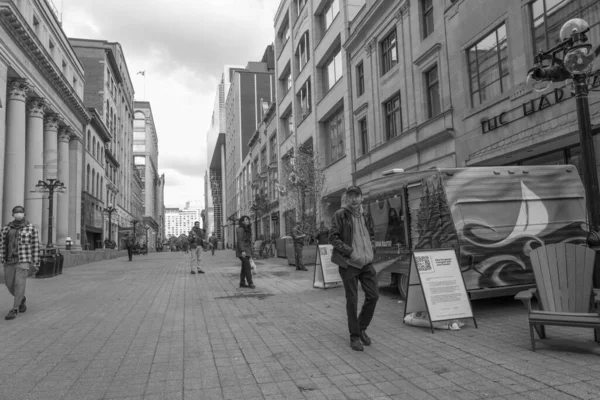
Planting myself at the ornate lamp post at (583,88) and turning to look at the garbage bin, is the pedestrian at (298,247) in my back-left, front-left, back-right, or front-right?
front-right

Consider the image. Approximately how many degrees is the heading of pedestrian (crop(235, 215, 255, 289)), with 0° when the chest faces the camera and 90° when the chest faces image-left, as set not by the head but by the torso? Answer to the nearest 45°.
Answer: approximately 315°

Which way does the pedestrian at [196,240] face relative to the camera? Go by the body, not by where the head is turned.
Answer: toward the camera

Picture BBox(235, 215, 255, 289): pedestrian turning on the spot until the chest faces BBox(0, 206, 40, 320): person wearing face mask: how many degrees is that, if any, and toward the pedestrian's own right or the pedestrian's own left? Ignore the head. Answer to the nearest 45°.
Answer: approximately 90° to the pedestrian's own right

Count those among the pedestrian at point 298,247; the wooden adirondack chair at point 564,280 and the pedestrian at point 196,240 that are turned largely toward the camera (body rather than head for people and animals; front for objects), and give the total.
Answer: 2

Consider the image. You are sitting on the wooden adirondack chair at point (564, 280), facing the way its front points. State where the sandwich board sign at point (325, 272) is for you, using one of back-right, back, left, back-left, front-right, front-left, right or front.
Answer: back-right

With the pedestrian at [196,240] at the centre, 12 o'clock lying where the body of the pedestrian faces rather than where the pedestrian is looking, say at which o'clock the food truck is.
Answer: The food truck is roughly at 11 o'clock from the pedestrian.

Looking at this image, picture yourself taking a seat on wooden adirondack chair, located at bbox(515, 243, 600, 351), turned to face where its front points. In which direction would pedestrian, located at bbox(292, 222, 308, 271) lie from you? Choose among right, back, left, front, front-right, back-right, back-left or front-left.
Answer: back-right

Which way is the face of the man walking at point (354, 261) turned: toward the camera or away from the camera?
toward the camera

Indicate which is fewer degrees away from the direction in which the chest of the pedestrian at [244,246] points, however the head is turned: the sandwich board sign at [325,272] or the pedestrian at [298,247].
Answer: the sandwich board sign
